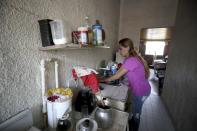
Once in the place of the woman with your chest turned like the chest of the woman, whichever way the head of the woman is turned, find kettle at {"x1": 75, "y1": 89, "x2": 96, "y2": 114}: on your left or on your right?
on your left

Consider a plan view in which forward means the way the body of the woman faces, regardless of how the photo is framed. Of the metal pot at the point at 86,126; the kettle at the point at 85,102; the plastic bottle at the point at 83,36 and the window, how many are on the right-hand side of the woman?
1

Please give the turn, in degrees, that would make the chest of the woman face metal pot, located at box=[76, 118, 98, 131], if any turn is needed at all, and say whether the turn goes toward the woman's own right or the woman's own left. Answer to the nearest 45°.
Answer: approximately 90° to the woman's own left

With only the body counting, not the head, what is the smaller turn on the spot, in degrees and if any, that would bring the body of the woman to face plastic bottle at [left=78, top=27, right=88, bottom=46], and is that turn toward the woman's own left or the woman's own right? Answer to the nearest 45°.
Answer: approximately 45° to the woman's own left

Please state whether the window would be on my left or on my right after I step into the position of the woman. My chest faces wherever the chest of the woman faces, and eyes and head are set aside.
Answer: on my right

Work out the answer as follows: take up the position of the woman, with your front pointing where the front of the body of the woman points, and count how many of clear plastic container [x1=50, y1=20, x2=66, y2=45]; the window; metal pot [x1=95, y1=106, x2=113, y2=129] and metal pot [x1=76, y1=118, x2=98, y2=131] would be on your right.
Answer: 1

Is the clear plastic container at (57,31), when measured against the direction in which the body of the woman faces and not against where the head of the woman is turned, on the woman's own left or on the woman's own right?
on the woman's own left

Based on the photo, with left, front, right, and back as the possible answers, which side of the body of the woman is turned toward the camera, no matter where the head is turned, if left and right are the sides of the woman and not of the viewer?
left
